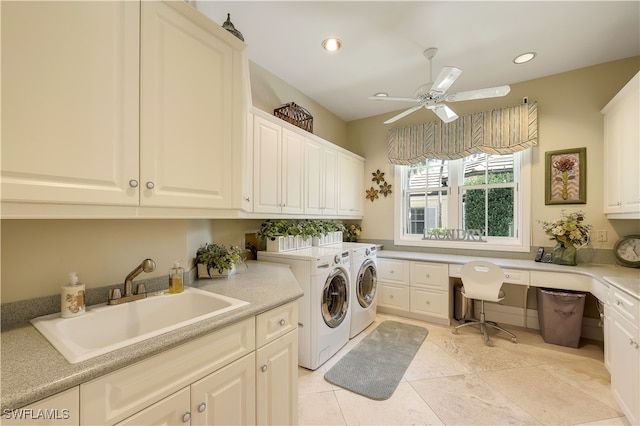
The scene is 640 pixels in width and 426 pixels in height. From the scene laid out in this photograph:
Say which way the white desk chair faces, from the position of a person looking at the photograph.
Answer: facing away from the viewer

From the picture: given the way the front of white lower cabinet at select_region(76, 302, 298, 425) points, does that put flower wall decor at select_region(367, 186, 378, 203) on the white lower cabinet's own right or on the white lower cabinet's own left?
on the white lower cabinet's own left

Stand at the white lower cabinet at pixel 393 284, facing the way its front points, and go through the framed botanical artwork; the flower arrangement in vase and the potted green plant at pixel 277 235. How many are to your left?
2

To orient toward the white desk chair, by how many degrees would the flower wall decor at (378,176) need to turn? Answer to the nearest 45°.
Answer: approximately 45° to its left

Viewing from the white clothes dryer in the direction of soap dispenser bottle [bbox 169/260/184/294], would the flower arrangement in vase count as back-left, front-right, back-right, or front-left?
back-left

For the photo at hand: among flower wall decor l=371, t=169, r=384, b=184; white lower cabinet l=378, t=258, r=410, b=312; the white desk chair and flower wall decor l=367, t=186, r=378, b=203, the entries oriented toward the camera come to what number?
3

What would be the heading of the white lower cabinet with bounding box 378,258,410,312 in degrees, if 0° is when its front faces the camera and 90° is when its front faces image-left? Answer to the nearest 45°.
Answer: approximately 0°

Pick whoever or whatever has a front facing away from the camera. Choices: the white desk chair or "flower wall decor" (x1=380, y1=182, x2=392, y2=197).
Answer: the white desk chair

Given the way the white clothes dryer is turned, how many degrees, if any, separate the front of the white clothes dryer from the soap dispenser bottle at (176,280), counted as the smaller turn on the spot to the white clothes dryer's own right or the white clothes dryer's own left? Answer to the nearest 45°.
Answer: approximately 90° to the white clothes dryer's own right
